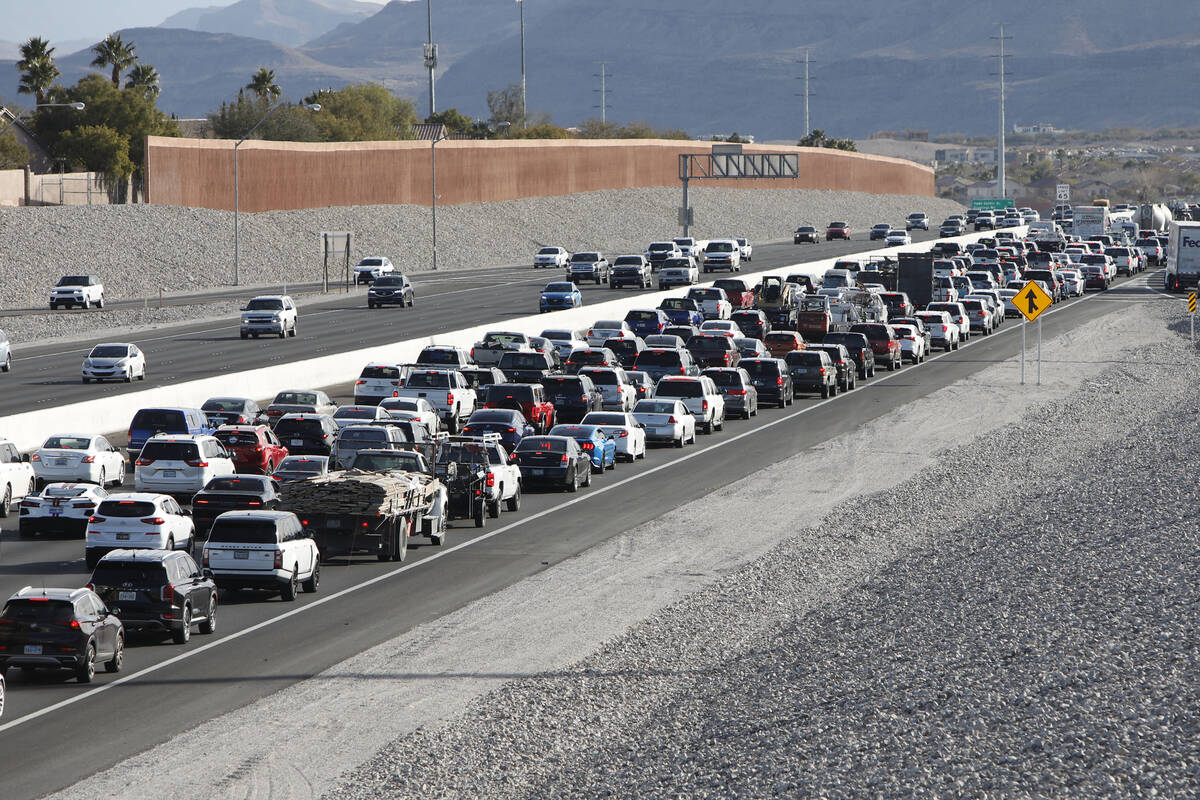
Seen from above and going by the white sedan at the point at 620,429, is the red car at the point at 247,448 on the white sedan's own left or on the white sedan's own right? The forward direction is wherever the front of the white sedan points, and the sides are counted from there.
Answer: on the white sedan's own left

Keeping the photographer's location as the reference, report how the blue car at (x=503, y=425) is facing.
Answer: facing away from the viewer and to the right of the viewer

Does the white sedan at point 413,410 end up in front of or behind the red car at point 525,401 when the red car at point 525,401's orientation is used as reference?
behind

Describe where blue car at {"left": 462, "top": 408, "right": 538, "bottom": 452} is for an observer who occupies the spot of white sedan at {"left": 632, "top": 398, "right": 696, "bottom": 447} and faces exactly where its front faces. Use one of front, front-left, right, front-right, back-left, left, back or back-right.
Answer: back-left

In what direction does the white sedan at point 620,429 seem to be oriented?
away from the camera

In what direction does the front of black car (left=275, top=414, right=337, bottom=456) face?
away from the camera

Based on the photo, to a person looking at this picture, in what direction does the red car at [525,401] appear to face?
facing away from the viewer and to the right of the viewer

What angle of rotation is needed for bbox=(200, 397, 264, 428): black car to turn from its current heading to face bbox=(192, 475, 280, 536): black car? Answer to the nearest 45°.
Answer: approximately 135° to its right

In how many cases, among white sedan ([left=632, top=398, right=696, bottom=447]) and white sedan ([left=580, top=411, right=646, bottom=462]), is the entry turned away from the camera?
2

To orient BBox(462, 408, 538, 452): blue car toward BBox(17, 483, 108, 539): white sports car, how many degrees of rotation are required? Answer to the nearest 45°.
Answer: approximately 180°

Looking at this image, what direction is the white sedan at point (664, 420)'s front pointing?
away from the camera

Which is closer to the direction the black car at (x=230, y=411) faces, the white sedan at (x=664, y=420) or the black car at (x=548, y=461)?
the white sedan

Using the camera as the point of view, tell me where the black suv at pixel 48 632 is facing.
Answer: facing away from the viewer and to the right of the viewer

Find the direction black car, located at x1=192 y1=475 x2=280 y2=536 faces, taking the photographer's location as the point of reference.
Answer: facing away from the viewer and to the right of the viewer

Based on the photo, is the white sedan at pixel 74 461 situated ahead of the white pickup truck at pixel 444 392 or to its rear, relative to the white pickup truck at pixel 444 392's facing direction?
to the rear
